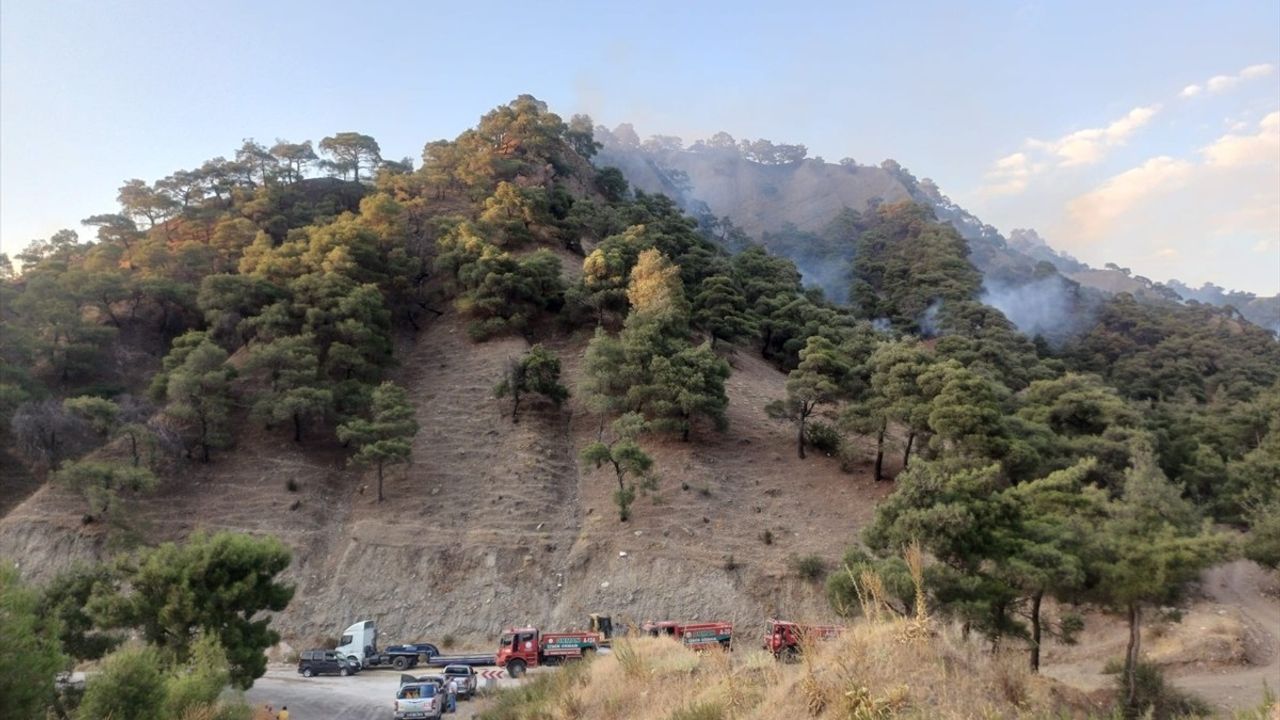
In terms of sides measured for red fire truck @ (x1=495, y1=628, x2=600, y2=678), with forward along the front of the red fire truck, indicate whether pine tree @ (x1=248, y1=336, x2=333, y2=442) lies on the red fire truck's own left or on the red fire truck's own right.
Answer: on the red fire truck's own right

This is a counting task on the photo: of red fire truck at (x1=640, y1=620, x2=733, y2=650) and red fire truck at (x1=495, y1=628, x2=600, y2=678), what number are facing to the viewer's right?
0

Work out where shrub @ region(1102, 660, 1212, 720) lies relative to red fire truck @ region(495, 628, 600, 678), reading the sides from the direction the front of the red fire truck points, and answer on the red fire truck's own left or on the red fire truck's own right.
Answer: on the red fire truck's own left

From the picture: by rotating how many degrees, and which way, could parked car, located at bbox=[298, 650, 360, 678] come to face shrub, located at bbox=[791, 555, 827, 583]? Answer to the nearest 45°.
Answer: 0° — it already faces it

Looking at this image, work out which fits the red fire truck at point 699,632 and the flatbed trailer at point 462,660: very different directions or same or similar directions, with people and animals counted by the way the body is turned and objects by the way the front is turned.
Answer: same or similar directions

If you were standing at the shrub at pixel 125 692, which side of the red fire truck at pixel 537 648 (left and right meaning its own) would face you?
left

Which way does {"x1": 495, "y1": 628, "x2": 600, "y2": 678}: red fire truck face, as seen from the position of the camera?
facing the viewer and to the left of the viewer

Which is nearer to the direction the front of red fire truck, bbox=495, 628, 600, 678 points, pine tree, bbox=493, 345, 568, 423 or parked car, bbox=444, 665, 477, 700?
the parked car

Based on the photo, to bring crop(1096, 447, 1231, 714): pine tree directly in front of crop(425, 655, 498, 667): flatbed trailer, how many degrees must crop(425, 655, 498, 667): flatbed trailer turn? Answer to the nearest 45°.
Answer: approximately 135° to its left

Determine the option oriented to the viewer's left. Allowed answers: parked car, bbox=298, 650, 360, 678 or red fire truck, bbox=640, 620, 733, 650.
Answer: the red fire truck

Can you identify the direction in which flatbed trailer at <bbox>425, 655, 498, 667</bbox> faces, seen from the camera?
facing to the left of the viewer

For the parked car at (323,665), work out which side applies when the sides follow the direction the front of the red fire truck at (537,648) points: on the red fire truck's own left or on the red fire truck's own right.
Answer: on the red fire truck's own right

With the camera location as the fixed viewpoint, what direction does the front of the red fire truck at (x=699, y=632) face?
facing to the left of the viewer
